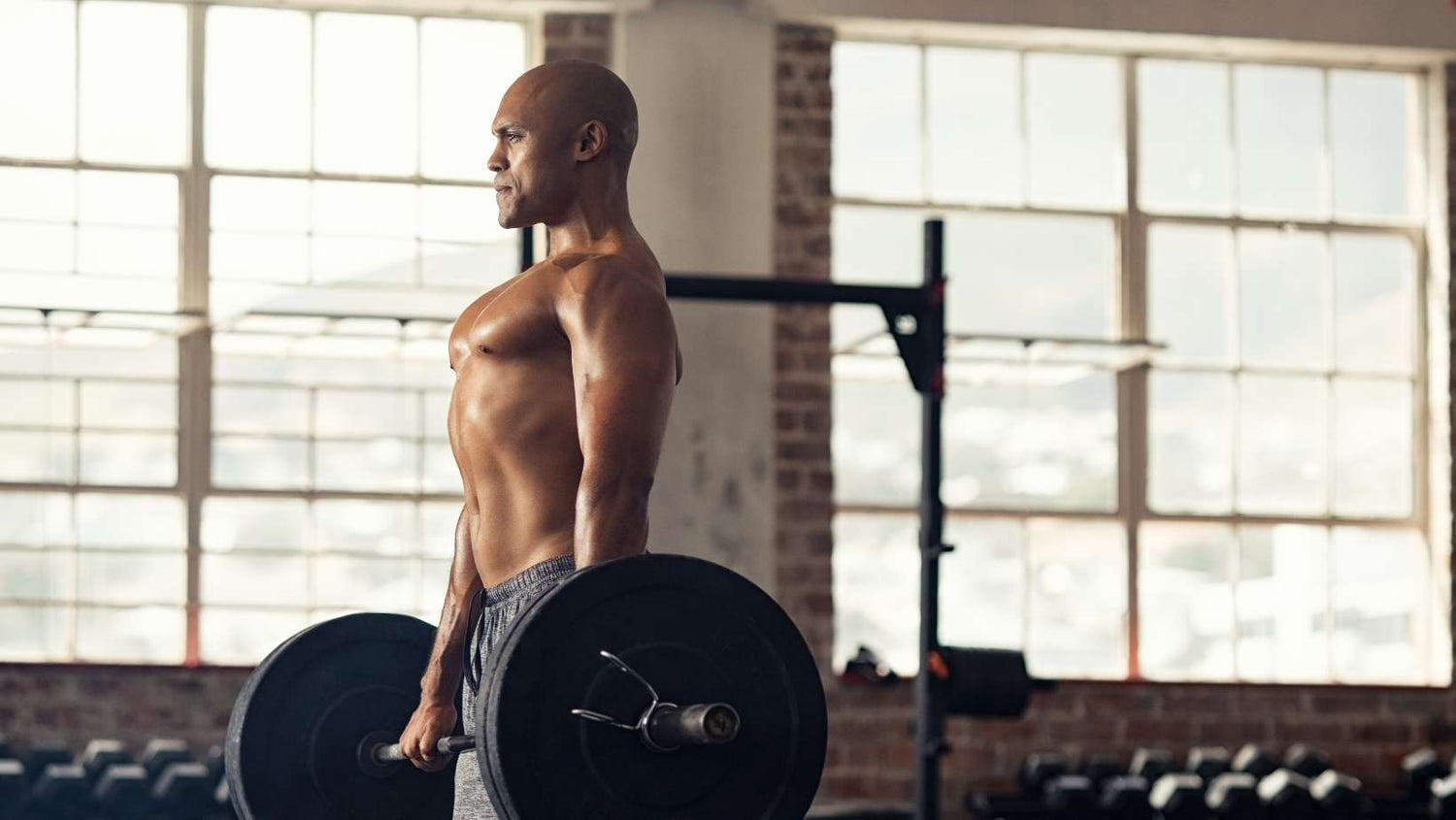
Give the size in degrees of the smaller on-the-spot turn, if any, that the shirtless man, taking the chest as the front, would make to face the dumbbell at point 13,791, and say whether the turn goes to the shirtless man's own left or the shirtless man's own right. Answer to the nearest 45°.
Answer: approximately 45° to the shirtless man's own right

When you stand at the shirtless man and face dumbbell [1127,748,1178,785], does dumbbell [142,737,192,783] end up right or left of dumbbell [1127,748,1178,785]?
left

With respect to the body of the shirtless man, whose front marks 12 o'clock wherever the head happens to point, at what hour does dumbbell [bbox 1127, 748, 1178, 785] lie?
The dumbbell is roughly at 4 o'clock from the shirtless man.

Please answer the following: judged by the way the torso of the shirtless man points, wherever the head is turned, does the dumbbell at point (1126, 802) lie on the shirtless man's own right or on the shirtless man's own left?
on the shirtless man's own right

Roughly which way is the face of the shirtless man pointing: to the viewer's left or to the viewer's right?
to the viewer's left

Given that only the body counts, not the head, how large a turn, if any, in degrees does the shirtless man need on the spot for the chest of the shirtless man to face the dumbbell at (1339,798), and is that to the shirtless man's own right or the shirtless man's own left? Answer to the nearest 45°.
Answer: approximately 135° to the shirtless man's own right

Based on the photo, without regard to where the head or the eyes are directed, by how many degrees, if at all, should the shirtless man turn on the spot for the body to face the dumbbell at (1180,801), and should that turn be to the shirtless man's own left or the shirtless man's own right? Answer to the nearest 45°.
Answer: approximately 135° to the shirtless man's own right

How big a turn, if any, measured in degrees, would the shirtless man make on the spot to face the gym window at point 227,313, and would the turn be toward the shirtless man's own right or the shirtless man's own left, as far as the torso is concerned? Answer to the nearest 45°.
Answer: approximately 90° to the shirtless man's own right

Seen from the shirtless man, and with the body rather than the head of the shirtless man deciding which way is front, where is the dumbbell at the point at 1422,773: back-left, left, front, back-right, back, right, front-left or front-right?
back-right

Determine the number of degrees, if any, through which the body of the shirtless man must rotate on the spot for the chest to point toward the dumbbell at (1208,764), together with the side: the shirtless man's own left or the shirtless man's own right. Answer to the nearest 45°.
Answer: approximately 135° to the shirtless man's own right

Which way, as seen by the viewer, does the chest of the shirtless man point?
to the viewer's left
